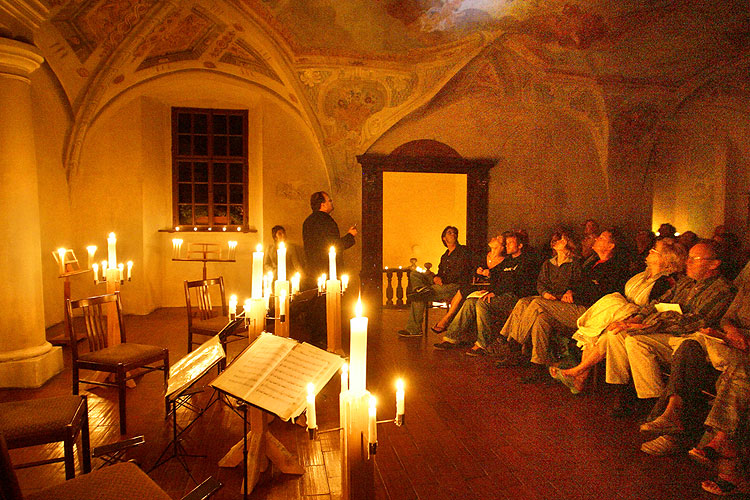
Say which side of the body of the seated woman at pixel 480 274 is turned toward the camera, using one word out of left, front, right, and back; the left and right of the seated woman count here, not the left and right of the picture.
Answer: left

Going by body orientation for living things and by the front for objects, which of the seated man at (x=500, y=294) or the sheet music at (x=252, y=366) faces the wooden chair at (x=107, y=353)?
the seated man

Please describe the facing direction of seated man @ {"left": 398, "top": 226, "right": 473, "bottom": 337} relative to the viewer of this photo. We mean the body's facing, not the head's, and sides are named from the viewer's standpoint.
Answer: facing to the left of the viewer

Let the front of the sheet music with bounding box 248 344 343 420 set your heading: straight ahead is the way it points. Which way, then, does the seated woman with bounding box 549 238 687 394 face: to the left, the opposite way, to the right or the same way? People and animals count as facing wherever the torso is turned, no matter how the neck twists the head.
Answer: to the right

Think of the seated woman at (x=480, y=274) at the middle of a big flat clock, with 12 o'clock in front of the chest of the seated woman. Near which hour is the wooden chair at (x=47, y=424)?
The wooden chair is roughly at 10 o'clock from the seated woman.

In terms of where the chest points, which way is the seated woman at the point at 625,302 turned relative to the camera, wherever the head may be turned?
to the viewer's left

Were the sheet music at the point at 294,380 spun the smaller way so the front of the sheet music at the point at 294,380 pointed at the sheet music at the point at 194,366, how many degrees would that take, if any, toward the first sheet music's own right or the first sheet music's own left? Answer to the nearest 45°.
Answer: approximately 90° to the first sheet music's own right

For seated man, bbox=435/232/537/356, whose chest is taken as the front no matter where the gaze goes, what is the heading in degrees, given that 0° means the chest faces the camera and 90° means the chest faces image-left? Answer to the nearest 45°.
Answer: approximately 45°

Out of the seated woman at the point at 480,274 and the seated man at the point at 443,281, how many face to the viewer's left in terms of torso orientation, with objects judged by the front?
2
